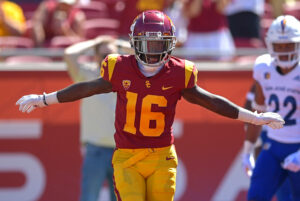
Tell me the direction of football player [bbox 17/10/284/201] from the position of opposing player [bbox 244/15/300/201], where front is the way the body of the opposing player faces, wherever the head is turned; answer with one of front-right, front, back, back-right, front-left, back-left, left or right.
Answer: front-right

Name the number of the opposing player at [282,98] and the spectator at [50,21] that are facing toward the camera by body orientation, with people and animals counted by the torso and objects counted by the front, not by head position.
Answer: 2

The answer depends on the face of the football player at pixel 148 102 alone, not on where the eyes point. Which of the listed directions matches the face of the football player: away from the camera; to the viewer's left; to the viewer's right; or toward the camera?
toward the camera

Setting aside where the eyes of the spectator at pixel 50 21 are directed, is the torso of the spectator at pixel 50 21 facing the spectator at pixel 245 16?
no

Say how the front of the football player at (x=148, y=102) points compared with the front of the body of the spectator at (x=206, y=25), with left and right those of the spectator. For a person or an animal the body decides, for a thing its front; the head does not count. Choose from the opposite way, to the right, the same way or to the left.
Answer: the same way

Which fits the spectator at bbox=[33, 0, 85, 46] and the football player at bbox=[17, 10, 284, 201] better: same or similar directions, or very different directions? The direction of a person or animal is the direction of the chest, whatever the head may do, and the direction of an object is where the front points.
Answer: same or similar directions

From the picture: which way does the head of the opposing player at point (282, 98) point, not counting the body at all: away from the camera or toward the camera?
toward the camera

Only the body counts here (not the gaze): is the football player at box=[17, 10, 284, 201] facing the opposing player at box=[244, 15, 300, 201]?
no

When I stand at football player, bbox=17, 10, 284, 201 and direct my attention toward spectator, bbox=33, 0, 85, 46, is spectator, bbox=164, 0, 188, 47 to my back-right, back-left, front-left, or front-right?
front-right

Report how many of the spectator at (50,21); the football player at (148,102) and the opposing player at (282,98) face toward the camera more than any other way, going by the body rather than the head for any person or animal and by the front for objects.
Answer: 3

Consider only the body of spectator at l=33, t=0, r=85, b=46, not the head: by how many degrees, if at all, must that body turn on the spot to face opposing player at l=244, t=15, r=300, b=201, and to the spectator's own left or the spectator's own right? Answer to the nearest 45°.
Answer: approximately 45° to the spectator's own left

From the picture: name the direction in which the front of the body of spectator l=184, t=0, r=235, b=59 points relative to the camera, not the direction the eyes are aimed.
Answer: toward the camera

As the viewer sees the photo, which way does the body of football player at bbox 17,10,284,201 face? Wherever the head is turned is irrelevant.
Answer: toward the camera
